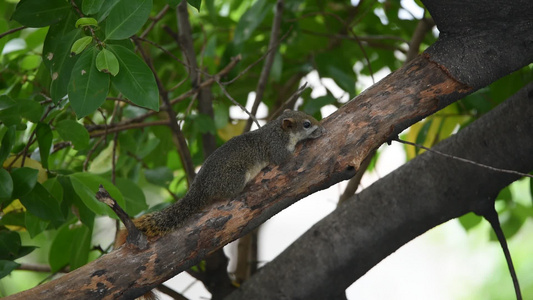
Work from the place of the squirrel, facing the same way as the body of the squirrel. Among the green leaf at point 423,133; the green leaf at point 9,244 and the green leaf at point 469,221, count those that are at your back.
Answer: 1

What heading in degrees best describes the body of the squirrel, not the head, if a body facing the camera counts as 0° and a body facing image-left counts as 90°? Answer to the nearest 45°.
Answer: approximately 270°
